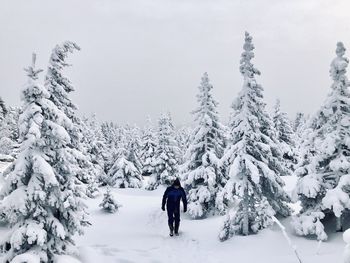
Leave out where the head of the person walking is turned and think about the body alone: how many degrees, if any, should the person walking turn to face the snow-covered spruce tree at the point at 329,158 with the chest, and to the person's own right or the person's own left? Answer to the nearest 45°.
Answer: approximately 45° to the person's own left

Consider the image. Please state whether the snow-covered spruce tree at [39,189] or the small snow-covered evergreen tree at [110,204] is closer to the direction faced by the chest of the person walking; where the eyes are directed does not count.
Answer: the snow-covered spruce tree

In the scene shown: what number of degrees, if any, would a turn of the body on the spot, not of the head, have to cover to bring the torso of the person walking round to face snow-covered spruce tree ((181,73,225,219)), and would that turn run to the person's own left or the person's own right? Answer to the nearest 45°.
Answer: approximately 180°

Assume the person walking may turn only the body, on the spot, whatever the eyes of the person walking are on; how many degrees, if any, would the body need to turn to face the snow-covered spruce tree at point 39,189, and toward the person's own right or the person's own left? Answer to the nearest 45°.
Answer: approximately 45° to the person's own right

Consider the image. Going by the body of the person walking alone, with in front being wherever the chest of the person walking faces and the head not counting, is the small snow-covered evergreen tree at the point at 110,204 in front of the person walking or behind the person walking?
behind

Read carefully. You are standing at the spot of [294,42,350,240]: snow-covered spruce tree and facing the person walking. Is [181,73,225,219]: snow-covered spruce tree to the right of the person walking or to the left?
right

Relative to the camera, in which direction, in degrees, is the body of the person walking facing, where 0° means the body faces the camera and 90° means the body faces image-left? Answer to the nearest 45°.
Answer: approximately 0°

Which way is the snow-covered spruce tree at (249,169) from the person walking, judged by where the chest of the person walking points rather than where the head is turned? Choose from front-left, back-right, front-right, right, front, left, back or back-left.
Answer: left
